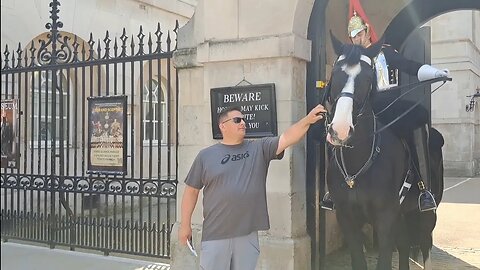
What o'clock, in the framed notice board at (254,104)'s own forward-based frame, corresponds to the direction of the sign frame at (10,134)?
The sign frame is roughly at 4 o'clock from the framed notice board.

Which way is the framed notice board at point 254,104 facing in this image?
toward the camera

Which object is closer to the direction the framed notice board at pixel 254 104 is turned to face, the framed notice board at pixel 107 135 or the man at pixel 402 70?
the man

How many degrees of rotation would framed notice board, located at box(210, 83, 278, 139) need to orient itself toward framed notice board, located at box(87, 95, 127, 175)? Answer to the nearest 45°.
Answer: approximately 135° to its right

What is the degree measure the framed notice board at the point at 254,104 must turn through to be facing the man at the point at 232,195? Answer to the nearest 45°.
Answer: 0° — it already faces them

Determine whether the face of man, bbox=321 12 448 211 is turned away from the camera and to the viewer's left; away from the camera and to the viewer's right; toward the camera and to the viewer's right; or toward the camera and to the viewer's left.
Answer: toward the camera and to the viewer's left

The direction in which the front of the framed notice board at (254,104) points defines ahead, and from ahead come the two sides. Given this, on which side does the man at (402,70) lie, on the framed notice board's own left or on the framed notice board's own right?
on the framed notice board's own left
